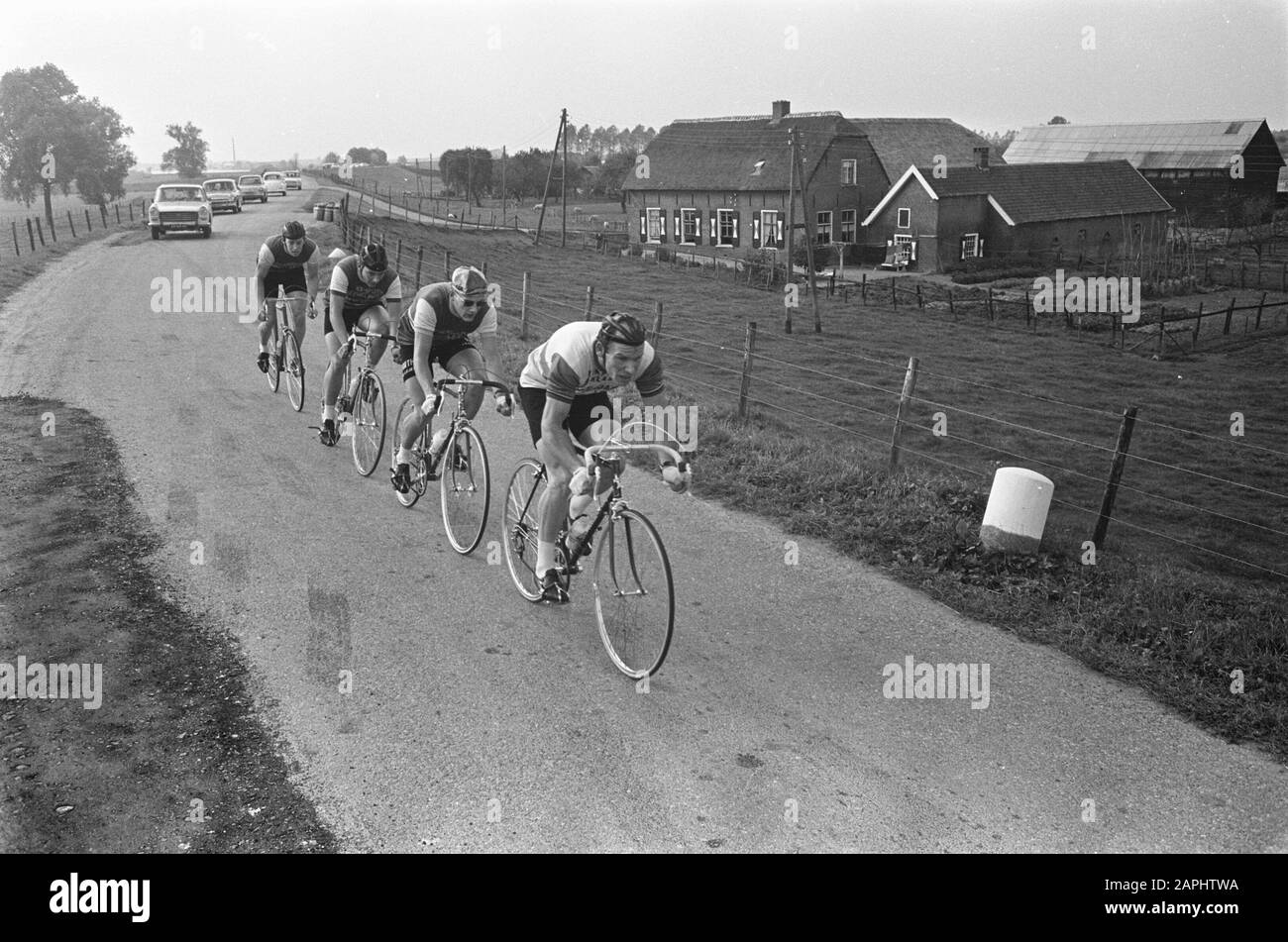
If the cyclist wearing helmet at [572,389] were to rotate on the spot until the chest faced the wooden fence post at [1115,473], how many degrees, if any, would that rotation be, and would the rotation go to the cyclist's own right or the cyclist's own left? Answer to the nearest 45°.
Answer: approximately 90° to the cyclist's own left

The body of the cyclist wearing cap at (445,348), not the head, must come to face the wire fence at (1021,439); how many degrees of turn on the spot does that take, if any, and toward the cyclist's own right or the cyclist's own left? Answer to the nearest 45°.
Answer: approximately 90° to the cyclist's own left

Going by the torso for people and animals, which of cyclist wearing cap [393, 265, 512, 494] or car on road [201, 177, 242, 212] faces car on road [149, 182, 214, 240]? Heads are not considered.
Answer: car on road [201, 177, 242, 212]

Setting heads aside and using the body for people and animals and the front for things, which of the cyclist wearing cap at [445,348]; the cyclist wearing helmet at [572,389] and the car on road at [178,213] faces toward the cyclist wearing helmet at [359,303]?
the car on road

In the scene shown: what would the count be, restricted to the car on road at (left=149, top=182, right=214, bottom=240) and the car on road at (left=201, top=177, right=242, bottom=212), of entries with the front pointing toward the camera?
2

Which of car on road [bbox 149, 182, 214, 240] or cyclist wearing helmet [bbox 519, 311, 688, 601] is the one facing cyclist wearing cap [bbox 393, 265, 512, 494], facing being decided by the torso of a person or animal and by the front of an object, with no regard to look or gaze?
the car on road

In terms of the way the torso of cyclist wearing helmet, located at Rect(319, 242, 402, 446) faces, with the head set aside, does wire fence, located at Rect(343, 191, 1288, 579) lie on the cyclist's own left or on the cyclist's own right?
on the cyclist's own left

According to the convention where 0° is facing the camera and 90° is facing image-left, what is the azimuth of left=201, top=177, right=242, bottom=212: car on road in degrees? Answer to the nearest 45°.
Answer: approximately 0°

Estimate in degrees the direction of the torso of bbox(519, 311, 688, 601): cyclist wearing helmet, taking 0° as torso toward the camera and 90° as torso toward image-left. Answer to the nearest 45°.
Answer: approximately 315°

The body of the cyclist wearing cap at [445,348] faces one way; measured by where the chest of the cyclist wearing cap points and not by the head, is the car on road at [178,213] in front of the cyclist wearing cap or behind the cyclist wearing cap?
behind

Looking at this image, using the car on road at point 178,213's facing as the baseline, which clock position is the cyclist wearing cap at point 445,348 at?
The cyclist wearing cap is roughly at 12 o'clock from the car on road.

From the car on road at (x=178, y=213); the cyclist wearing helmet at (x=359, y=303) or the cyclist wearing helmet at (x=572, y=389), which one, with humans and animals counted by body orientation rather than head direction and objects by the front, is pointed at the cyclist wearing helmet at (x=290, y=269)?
the car on road

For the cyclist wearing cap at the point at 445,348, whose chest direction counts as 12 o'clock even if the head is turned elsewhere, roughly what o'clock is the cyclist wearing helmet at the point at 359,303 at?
the cyclist wearing helmet at the point at 359,303 is roughly at 7 o'clock from the cyclist wearing cap at the point at 445,348.

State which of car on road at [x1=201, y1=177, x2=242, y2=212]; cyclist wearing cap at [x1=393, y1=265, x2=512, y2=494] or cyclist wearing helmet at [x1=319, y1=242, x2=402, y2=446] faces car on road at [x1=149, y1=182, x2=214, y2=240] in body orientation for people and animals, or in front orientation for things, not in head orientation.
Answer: car on road at [x1=201, y1=177, x2=242, y2=212]
